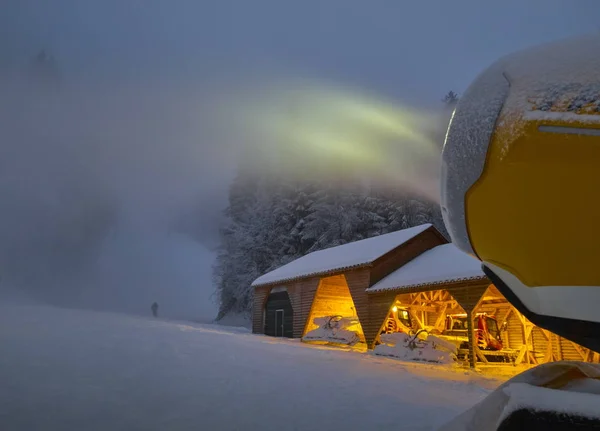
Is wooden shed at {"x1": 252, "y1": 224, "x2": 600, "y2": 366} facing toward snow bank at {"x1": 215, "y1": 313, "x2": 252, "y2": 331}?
no

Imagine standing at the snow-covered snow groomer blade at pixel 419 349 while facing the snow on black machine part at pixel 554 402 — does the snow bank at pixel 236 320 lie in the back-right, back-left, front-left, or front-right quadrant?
back-right

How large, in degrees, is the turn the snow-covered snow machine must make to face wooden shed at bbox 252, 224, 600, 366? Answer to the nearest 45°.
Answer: approximately 90° to its right

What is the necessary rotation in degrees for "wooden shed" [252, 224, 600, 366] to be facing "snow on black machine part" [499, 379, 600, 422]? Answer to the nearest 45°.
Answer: approximately 45° to its left

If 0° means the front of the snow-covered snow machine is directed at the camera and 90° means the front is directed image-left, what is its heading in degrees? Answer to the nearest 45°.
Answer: approximately 90°

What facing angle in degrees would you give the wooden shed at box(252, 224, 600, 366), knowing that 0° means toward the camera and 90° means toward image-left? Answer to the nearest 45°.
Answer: approximately 45°

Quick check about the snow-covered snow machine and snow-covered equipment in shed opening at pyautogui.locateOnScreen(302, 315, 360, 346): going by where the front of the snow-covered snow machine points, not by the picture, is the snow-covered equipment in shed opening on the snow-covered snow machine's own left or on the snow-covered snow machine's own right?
on the snow-covered snow machine's own right

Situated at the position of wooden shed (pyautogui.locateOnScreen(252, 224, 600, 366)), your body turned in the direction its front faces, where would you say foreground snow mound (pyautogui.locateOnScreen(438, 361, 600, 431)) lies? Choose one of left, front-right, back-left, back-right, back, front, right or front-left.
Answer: front-left

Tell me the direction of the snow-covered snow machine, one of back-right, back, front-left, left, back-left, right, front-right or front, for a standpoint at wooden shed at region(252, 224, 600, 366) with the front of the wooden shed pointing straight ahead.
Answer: front-left

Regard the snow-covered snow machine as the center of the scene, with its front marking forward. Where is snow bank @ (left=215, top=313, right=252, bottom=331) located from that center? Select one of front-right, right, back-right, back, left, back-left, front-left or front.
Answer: front-right
